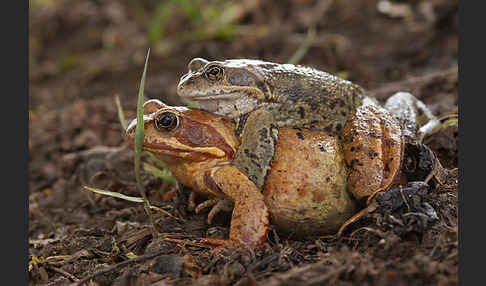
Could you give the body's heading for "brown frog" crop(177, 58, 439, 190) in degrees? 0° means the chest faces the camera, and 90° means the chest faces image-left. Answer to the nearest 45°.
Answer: approximately 90°

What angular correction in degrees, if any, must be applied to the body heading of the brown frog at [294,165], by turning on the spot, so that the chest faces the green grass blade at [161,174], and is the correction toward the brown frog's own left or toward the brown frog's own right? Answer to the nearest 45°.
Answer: approximately 45° to the brown frog's own right

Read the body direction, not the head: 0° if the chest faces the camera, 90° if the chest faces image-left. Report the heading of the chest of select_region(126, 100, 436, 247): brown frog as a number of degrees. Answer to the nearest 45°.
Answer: approximately 90°
